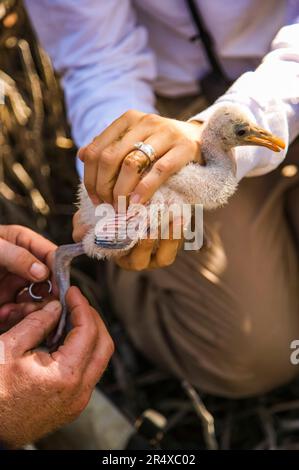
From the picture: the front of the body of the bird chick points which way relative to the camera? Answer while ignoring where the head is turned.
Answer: to the viewer's right
